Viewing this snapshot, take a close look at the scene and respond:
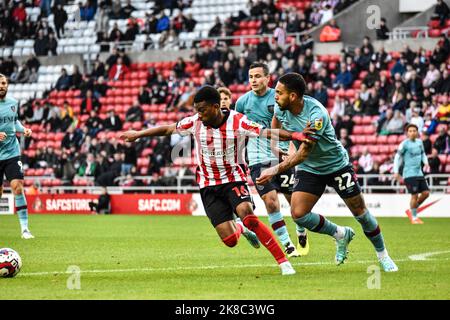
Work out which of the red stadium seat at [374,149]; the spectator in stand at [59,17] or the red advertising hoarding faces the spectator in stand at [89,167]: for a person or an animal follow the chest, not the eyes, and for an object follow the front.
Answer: the spectator in stand at [59,17]

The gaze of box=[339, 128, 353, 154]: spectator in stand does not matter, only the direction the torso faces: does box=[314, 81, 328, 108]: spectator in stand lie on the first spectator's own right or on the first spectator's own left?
on the first spectator's own right

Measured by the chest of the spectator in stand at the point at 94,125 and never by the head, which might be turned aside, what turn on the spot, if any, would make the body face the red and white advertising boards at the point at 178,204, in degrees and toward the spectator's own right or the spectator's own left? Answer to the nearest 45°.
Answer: approximately 45° to the spectator's own left

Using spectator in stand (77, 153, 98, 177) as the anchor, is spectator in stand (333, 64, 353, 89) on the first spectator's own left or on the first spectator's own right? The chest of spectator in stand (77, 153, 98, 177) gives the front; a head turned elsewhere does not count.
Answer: on the first spectator's own left

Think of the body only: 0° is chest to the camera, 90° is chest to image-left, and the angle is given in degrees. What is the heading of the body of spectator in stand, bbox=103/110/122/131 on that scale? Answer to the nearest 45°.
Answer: approximately 0°

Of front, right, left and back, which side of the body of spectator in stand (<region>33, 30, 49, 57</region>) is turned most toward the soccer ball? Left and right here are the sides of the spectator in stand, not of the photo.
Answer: front

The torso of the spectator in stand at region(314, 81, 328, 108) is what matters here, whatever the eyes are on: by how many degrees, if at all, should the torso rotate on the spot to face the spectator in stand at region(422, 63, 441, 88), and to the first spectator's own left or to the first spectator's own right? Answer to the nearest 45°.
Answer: approximately 135° to the first spectator's own left

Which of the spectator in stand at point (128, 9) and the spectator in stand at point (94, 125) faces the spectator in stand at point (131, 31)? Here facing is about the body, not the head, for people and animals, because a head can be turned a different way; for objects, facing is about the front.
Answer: the spectator in stand at point (128, 9)

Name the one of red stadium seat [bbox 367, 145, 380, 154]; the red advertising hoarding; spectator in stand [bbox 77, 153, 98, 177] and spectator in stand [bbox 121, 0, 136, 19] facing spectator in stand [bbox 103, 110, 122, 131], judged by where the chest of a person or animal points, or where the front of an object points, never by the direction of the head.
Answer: spectator in stand [bbox 121, 0, 136, 19]
